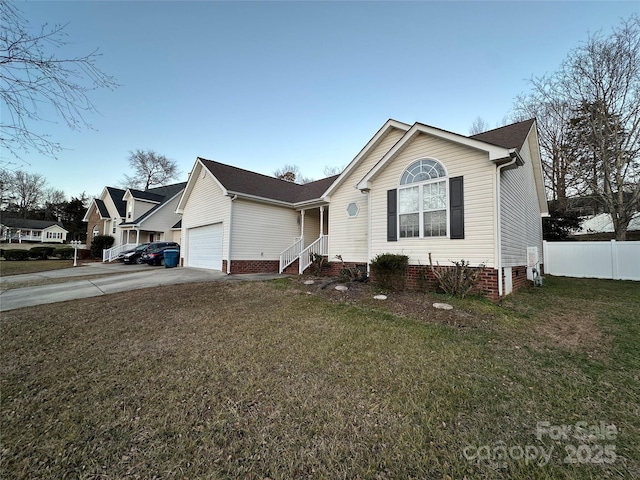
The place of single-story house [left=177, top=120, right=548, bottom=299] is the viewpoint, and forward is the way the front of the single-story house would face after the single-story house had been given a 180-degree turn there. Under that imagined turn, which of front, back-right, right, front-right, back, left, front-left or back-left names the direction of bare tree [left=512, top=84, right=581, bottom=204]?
front

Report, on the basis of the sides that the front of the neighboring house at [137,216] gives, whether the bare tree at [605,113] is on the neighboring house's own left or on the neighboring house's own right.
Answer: on the neighboring house's own left

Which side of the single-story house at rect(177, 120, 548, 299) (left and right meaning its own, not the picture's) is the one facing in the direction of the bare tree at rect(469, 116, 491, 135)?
back

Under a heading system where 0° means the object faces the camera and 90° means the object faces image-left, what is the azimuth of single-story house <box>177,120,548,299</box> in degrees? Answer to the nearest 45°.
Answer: approximately 45°

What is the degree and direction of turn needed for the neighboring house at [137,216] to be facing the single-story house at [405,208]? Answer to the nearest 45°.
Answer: approximately 45° to its left

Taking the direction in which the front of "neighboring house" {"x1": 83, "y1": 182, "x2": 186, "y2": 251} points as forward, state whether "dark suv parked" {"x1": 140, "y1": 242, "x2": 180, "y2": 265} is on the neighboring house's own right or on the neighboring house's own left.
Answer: on the neighboring house's own left

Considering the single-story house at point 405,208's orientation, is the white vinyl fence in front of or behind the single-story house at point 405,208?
behind

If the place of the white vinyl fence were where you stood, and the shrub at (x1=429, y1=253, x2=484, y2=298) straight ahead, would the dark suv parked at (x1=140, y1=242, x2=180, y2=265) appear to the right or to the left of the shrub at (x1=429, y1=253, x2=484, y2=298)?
right

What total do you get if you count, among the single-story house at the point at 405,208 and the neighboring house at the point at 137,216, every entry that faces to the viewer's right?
0

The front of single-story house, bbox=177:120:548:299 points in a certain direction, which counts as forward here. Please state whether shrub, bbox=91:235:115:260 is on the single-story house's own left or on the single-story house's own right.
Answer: on the single-story house's own right

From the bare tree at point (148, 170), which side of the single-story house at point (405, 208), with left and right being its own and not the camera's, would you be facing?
right

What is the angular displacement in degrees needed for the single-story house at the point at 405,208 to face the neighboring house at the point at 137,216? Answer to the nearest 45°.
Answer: approximately 90° to its right

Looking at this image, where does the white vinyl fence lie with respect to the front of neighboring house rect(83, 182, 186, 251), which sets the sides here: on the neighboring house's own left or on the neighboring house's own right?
on the neighboring house's own left
